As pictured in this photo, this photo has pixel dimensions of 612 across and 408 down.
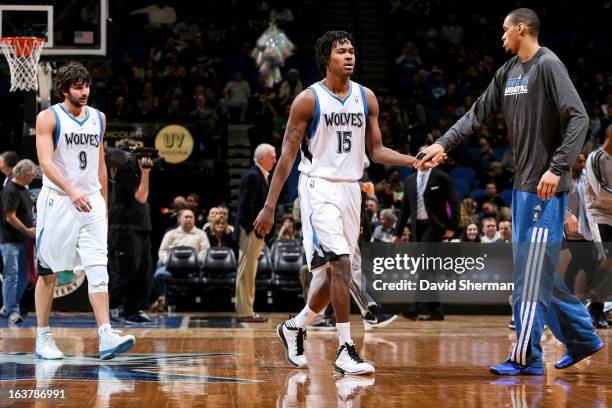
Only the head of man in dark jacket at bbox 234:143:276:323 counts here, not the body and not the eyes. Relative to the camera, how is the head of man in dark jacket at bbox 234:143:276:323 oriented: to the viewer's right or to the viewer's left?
to the viewer's right

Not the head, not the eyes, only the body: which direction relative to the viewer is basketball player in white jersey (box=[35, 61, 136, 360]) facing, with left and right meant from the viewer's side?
facing the viewer and to the right of the viewer

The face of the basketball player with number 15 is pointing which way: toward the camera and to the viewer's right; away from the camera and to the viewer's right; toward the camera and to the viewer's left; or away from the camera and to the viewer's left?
toward the camera and to the viewer's right

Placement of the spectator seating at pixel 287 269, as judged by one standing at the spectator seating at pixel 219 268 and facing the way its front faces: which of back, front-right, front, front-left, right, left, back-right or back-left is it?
left

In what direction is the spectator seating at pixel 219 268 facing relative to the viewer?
toward the camera

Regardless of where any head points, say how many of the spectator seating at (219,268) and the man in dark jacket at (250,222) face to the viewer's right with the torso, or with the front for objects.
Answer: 1

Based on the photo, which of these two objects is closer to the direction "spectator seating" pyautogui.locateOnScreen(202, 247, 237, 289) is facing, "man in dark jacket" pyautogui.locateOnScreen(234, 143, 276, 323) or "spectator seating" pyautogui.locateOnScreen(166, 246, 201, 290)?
the man in dark jacket

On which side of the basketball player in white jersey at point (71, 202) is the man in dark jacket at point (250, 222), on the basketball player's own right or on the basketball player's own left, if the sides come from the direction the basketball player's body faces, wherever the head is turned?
on the basketball player's own left

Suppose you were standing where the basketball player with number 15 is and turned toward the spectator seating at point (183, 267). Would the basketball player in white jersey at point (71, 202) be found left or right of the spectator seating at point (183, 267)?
left

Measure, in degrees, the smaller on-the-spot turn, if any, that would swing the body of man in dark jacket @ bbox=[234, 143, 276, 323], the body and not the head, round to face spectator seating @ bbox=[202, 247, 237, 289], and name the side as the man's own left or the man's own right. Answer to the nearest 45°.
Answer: approximately 90° to the man's own left

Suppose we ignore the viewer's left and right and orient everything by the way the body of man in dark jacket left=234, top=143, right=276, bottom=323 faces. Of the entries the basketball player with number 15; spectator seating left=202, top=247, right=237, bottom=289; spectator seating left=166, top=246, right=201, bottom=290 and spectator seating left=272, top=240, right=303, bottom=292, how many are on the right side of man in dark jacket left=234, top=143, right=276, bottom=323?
1

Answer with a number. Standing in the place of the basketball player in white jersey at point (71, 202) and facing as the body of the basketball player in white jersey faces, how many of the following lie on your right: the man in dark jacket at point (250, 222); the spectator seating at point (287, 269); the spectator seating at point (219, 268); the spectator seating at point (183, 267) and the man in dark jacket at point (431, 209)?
0

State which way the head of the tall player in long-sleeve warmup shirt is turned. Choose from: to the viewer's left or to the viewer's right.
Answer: to the viewer's left

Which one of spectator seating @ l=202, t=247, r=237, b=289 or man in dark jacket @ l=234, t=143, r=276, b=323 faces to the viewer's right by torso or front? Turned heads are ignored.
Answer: the man in dark jacket

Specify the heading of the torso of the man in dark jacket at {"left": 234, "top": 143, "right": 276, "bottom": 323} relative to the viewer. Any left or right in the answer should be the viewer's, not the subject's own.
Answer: facing to the right of the viewer

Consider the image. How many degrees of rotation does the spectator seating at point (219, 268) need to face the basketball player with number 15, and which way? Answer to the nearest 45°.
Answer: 0° — it already faces them

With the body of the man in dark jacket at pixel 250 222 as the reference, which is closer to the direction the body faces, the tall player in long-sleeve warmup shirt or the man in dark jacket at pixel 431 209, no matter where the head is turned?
the man in dark jacket
